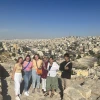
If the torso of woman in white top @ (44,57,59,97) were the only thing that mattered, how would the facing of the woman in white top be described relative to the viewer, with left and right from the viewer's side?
facing the viewer and to the left of the viewer

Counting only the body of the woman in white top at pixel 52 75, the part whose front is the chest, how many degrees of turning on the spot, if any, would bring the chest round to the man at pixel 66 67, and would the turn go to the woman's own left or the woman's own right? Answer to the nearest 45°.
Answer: approximately 135° to the woman's own left
